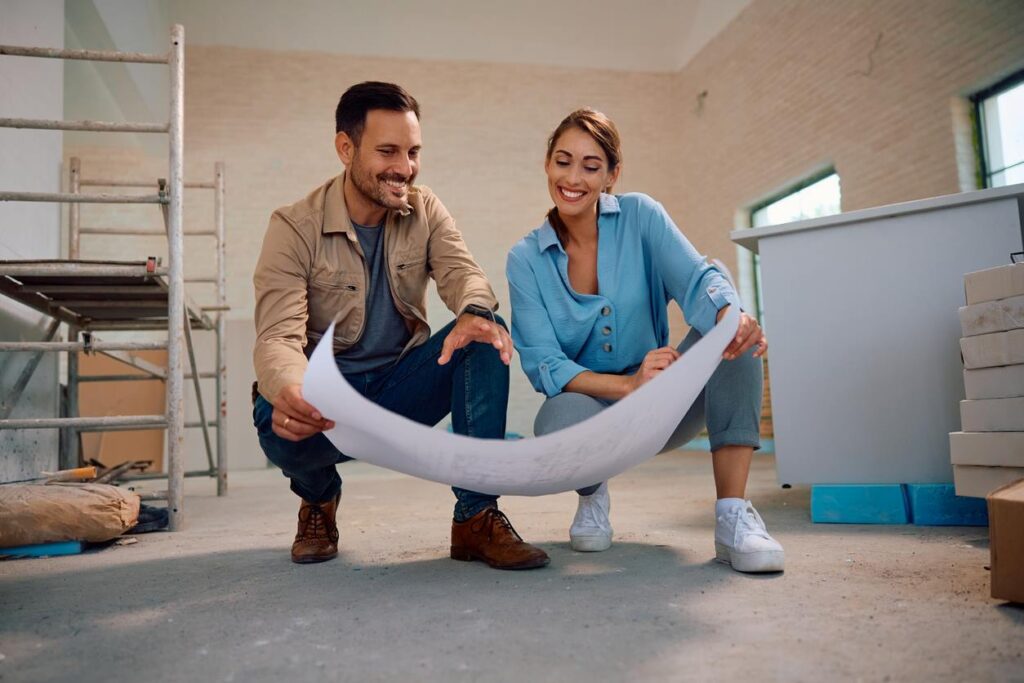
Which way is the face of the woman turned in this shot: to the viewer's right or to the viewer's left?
to the viewer's left

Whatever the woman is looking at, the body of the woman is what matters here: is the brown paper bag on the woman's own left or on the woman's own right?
on the woman's own right

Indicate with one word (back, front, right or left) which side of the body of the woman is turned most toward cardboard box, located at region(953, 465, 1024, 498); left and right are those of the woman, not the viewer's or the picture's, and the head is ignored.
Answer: left

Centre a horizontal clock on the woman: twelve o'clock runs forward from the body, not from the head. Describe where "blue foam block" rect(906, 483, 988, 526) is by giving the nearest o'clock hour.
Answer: The blue foam block is roughly at 8 o'clock from the woman.

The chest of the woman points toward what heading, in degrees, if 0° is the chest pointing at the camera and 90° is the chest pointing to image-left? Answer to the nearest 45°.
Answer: approximately 0°

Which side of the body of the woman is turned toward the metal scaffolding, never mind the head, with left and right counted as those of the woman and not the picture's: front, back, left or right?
right

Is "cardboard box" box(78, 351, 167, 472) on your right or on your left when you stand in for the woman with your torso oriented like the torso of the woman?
on your right

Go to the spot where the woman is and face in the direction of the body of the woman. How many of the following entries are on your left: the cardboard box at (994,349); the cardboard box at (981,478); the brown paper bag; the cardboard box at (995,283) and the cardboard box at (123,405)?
3

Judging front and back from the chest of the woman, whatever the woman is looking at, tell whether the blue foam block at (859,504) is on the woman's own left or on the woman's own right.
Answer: on the woman's own left
